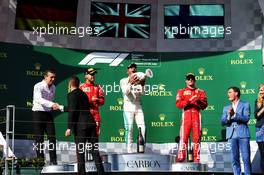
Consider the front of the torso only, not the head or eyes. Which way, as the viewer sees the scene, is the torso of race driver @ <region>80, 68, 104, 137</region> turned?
toward the camera

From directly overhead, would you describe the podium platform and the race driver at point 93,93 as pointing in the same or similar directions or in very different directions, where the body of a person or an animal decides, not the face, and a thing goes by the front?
same or similar directions

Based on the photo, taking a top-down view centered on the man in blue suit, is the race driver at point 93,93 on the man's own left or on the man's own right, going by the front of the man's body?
on the man's own right

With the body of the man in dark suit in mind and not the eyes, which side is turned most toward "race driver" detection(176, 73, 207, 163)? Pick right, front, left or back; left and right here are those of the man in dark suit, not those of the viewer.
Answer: right

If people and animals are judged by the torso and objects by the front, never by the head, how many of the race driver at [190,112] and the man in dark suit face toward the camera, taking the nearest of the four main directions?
1

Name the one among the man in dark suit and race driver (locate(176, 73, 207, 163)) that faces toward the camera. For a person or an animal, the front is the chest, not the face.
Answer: the race driver

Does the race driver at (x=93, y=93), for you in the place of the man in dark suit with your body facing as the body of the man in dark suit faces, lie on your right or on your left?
on your right

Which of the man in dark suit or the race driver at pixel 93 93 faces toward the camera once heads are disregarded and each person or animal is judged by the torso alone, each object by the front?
the race driver

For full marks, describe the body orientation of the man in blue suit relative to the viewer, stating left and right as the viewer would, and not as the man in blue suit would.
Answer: facing the viewer and to the left of the viewer

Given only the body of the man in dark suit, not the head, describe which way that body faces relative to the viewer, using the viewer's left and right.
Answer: facing away from the viewer and to the left of the viewer

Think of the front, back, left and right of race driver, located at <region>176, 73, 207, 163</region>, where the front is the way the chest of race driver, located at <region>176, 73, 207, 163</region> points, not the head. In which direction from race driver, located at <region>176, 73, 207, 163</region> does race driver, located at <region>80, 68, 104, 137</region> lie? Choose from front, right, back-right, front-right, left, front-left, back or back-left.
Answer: right
